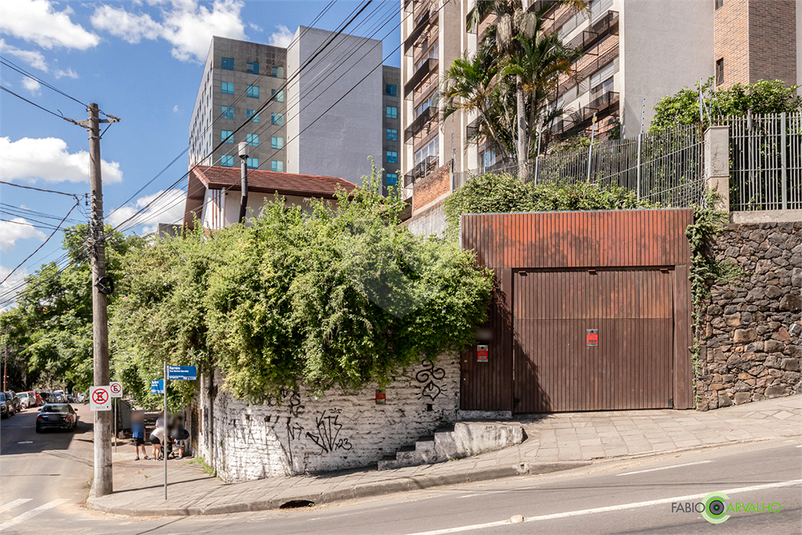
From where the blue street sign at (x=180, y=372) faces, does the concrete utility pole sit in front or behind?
behind

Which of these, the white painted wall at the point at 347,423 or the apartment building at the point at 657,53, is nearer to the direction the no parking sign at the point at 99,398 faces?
the white painted wall

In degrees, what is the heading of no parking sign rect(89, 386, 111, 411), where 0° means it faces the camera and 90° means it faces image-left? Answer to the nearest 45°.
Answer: approximately 0°

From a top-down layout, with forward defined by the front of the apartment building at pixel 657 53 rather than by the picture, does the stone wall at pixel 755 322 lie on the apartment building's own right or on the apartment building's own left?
on the apartment building's own left

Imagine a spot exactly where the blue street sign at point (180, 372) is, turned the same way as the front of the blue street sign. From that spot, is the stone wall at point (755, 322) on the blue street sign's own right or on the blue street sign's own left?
on the blue street sign's own left

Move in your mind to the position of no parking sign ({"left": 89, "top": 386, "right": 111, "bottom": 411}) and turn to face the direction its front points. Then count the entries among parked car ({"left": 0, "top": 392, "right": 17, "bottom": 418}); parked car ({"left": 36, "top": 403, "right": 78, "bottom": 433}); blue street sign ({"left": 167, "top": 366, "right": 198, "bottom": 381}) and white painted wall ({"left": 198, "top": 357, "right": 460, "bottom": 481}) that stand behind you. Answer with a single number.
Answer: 2

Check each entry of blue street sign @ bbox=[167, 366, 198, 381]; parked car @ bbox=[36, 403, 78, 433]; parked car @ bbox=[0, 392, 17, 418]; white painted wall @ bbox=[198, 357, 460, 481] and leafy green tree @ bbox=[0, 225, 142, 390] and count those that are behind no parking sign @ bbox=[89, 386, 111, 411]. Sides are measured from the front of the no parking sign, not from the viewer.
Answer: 3

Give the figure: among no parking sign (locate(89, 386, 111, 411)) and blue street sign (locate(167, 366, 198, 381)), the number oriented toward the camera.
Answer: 2
